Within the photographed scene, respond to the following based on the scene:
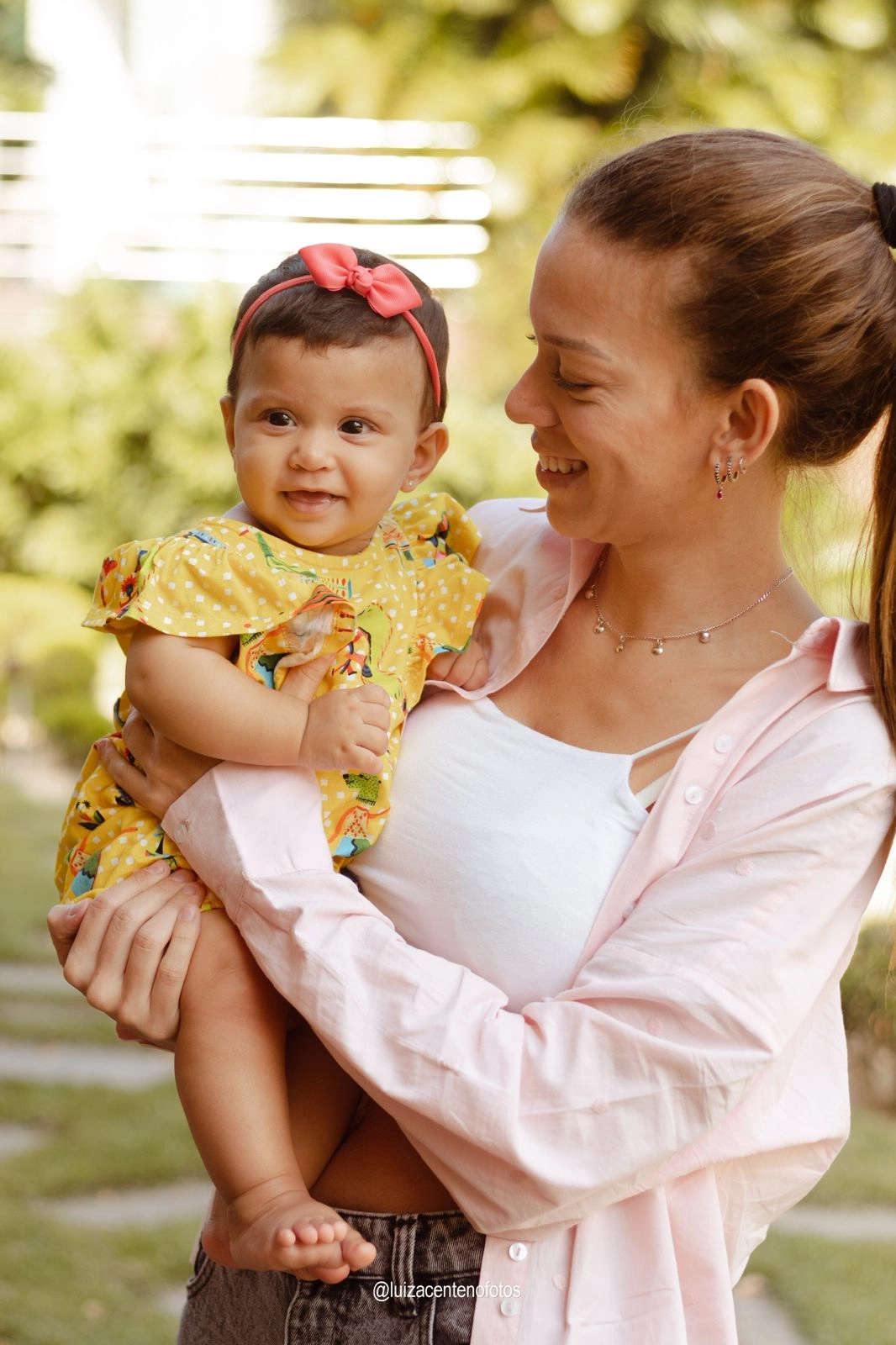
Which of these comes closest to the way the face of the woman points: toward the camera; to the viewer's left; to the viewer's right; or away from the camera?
to the viewer's left

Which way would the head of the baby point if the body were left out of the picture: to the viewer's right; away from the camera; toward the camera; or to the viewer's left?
toward the camera

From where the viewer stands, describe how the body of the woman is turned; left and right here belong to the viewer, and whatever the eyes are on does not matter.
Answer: facing the viewer and to the left of the viewer
